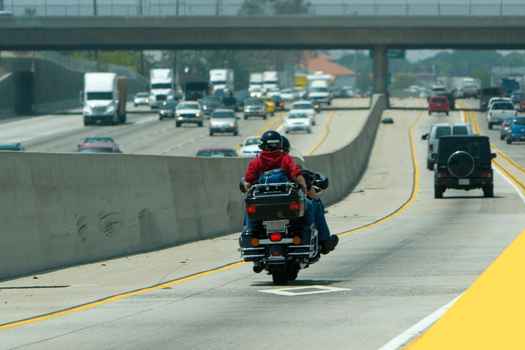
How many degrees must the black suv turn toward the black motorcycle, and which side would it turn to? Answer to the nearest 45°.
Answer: approximately 180°

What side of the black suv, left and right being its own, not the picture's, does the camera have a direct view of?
back

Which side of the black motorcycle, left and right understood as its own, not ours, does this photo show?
back

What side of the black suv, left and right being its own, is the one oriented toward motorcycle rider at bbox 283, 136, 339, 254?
back

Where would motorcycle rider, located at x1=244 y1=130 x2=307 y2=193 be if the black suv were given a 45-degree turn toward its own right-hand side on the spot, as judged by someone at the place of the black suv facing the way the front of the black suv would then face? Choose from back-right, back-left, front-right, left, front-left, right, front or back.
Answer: back-right
